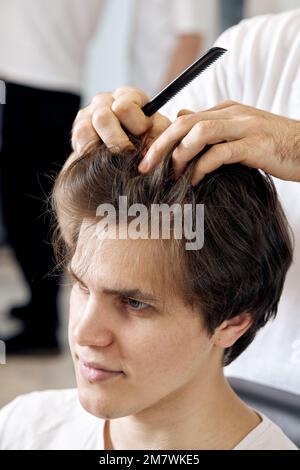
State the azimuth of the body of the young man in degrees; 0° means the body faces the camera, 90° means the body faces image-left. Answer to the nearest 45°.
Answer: approximately 45°
